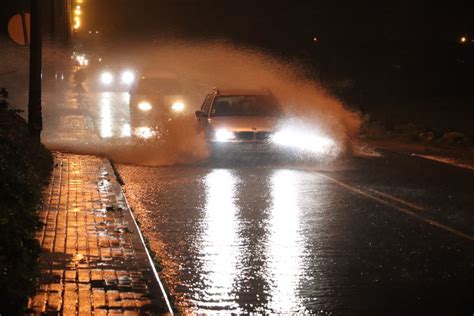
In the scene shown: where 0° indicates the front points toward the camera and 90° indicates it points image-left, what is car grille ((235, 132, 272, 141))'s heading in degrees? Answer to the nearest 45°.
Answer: approximately 0°

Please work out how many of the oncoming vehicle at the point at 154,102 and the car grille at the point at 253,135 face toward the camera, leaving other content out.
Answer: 2

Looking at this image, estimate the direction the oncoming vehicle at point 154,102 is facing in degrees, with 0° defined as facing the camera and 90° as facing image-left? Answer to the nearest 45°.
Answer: approximately 0°

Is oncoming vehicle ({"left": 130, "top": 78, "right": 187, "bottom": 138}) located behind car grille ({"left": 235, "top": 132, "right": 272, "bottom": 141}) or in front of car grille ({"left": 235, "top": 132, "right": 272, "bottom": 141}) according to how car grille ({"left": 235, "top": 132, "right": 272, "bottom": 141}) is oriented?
behind

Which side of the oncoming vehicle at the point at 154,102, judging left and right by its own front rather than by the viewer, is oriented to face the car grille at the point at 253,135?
front

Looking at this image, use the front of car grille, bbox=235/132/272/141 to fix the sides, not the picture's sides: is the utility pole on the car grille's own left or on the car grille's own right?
on the car grille's own right

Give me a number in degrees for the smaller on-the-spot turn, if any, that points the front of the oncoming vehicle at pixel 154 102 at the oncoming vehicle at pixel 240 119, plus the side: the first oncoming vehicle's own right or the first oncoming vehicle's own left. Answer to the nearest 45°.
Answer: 0° — it already faces it

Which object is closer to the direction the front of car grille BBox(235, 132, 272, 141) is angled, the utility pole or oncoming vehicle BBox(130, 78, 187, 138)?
the utility pole
